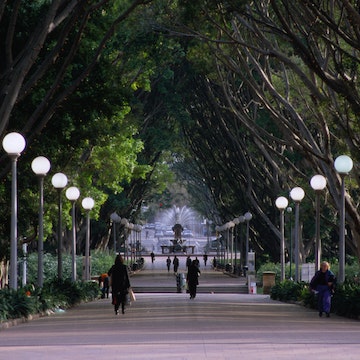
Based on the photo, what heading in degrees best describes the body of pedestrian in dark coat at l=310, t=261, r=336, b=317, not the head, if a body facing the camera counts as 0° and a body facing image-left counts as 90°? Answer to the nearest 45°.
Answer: approximately 0°

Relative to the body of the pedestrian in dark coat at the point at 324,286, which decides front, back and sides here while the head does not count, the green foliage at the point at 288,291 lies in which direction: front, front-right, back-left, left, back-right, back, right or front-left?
back

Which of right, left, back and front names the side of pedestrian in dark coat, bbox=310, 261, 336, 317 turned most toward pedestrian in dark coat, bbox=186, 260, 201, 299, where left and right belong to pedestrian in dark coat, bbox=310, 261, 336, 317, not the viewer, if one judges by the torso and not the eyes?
back

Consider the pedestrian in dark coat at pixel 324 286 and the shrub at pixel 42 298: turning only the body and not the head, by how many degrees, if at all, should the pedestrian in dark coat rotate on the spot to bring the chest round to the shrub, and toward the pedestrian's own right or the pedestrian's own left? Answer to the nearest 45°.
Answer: approximately 90° to the pedestrian's own right

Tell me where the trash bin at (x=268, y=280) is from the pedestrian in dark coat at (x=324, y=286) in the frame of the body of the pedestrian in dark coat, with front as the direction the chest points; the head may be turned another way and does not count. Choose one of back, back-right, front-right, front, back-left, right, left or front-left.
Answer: back

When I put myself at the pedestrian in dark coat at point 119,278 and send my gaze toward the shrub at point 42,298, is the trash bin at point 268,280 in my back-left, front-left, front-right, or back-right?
back-right
